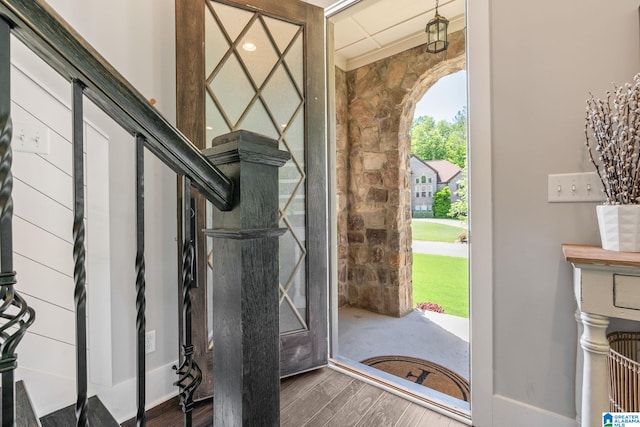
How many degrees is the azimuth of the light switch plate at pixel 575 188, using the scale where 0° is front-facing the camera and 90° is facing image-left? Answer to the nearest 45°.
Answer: approximately 0°

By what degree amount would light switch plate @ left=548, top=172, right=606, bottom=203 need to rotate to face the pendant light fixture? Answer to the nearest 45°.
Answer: approximately 135° to its right

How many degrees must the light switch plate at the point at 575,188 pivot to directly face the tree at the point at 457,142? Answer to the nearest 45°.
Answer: approximately 135° to its right

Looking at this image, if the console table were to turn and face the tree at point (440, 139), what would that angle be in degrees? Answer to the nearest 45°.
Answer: approximately 135° to its right

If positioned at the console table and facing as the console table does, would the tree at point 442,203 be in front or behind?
behind

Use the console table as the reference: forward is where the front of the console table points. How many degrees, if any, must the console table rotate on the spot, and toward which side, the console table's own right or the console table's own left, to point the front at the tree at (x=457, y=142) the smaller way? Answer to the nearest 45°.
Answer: approximately 135° to the console table's own right

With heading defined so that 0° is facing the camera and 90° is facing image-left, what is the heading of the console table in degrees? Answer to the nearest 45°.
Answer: approximately 0°
